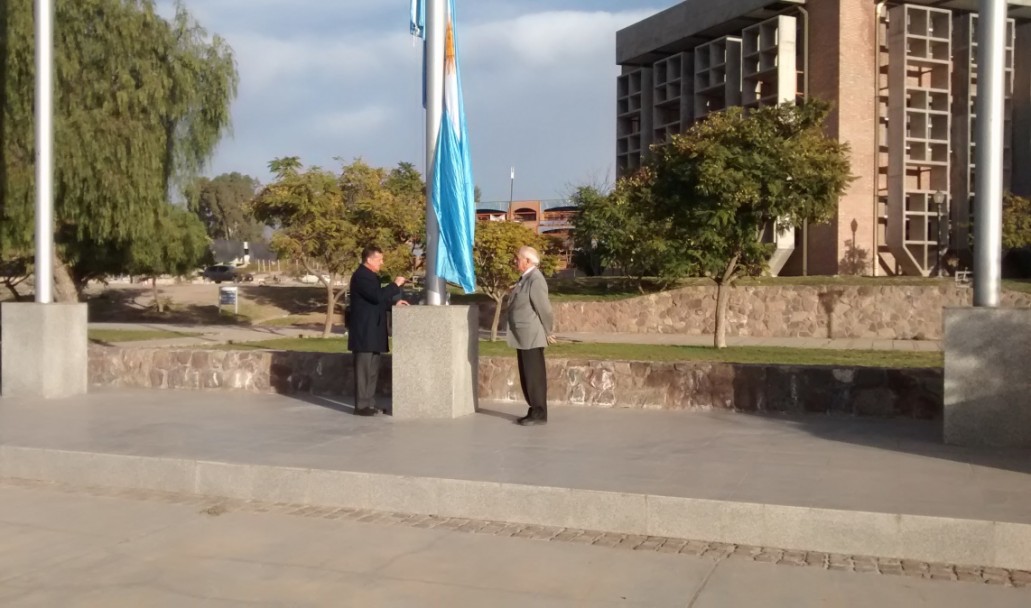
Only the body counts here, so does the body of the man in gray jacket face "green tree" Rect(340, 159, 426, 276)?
no

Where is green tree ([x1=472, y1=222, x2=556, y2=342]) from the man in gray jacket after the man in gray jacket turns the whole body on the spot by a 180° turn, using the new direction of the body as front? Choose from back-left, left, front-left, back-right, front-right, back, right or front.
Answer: left

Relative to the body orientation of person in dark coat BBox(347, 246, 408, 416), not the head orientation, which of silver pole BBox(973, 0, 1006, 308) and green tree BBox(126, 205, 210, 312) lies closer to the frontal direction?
the silver pole

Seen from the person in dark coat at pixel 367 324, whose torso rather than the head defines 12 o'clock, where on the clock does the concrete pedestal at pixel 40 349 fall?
The concrete pedestal is roughly at 7 o'clock from the person in dark coat.

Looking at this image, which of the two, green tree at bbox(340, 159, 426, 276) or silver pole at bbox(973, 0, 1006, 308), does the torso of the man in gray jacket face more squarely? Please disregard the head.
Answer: the green tree

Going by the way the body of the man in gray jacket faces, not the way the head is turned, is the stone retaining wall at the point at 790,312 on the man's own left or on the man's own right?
on the man's own right

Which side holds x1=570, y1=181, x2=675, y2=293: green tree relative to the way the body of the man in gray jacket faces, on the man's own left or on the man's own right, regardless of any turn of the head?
on the man's own right

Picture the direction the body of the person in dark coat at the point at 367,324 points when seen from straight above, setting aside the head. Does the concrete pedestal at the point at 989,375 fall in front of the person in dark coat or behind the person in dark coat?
in front

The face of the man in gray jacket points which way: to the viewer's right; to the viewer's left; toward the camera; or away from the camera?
to the viewer's left

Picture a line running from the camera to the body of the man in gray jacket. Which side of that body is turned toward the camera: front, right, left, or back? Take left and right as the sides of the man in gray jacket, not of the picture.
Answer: left

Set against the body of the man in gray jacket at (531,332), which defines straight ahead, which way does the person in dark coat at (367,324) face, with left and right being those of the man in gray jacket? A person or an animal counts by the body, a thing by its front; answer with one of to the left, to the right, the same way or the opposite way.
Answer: the opposite way

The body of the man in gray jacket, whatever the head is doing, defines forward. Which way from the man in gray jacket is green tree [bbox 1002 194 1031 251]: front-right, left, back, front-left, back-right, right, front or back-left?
back-right

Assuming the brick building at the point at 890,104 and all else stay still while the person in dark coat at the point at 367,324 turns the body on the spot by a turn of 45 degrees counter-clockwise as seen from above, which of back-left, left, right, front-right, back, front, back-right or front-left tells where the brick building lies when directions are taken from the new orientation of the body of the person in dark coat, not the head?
front

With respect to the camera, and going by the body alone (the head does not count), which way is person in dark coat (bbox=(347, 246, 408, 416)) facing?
to the viewer's right
